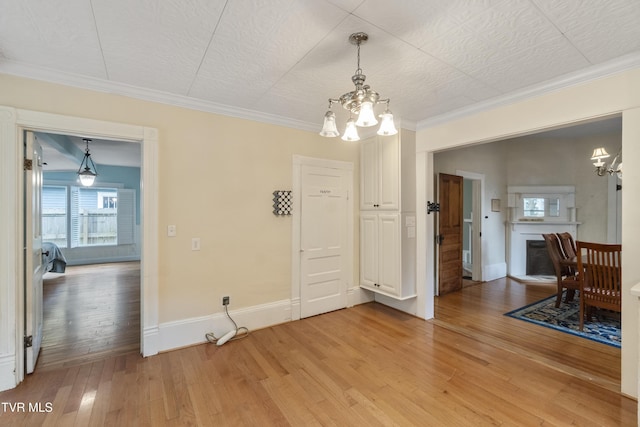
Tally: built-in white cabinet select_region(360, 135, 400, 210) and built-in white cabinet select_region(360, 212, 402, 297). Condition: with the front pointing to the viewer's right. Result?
0

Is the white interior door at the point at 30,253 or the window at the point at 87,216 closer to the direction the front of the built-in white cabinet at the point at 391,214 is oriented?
the white interior door

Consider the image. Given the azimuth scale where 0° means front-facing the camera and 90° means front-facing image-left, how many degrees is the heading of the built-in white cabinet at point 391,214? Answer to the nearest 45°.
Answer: approximately 45°

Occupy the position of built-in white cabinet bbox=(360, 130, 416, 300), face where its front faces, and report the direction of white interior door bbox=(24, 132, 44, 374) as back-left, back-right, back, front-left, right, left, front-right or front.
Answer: front

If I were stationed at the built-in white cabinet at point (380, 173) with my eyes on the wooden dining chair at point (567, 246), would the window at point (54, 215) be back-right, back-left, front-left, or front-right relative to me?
back-left

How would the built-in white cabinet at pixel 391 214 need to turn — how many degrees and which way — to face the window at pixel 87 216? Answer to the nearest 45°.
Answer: approximately 45° to its right
